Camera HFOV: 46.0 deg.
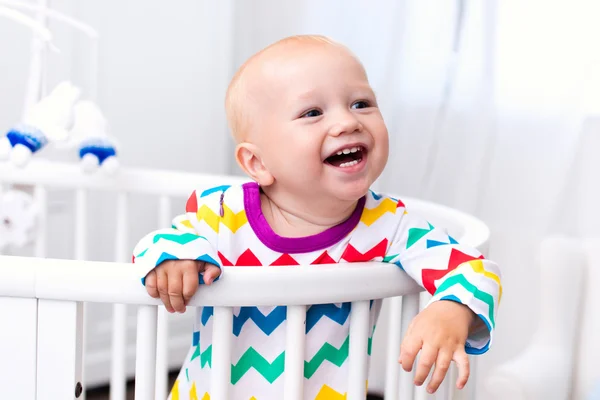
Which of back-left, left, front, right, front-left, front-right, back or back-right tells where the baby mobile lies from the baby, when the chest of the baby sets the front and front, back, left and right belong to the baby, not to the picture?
back-right

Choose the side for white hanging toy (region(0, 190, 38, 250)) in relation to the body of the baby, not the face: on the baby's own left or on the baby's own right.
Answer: on the baby's own right

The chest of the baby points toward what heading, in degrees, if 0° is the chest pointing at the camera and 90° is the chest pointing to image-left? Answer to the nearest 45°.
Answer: approximately 0°
